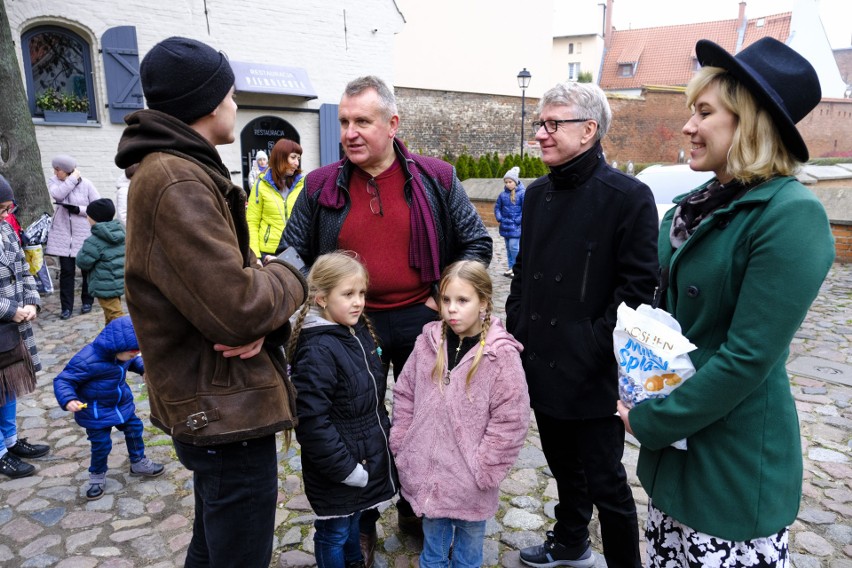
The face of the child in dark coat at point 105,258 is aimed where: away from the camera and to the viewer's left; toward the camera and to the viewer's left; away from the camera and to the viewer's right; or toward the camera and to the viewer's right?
away from the camera and to the viewer's left

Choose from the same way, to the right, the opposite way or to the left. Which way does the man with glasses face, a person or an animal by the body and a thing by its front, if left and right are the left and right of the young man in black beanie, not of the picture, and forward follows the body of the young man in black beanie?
the opposite way

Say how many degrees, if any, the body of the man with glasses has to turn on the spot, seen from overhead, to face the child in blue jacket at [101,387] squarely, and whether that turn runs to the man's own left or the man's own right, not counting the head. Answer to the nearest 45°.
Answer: approximately 45° to the man's own right

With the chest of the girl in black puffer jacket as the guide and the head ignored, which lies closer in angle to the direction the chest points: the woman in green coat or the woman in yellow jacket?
the woman in green coat

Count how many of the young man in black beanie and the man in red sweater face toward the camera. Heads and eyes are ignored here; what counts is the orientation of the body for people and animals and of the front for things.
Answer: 1

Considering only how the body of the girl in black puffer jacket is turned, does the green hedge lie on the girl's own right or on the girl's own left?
on the girl's own left

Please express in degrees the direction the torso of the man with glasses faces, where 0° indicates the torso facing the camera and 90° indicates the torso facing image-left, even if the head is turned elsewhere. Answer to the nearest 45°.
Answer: approximately 45°

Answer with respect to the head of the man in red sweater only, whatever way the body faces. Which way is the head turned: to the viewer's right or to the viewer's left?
to the viewer's left

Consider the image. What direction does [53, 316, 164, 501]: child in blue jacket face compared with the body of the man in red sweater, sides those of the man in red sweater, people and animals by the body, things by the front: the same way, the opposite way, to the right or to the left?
to the left

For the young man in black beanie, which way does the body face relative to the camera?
to the viewer's right

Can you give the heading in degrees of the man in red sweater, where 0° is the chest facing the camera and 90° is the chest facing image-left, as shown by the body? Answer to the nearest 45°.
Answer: approximately 0°

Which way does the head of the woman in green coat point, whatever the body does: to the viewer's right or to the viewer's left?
to the viewer's left

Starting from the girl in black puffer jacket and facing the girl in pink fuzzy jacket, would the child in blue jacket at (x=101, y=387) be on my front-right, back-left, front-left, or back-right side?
back-left
